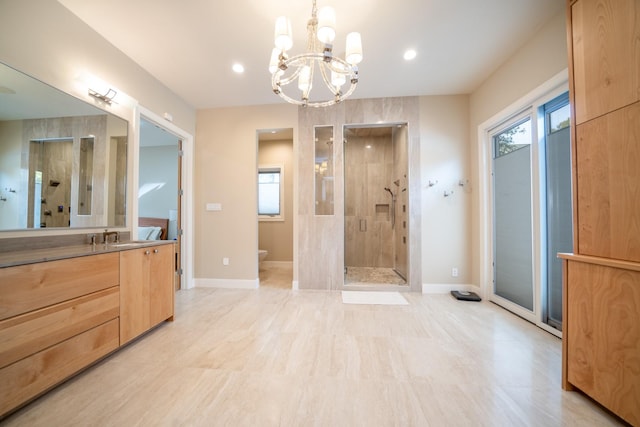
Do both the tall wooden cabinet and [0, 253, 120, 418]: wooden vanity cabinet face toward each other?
yes

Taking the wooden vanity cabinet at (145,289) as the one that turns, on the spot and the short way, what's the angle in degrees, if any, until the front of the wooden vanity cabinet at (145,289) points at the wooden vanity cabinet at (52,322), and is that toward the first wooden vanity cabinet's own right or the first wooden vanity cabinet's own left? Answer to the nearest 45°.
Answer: approximately 90° to the first wooden vanity cabinet's own right

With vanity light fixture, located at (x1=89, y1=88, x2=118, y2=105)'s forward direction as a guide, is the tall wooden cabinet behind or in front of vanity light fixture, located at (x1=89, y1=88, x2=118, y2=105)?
in front

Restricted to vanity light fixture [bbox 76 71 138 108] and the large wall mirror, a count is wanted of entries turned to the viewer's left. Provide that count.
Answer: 0

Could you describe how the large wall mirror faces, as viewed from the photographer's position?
facing the viewer and to the right of the viewer

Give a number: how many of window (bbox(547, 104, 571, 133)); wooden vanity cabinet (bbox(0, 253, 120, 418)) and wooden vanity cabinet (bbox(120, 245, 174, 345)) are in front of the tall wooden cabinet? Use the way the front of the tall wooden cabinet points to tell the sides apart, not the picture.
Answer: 2

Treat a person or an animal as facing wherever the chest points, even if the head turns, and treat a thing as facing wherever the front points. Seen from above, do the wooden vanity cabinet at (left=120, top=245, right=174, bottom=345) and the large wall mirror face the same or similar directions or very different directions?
same or similar directions

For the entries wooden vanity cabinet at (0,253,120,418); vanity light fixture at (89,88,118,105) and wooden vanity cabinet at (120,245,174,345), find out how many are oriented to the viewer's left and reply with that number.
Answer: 0

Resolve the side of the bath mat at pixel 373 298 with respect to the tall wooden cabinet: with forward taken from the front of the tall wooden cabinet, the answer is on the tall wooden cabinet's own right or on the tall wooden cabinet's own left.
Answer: on the tall wooden cabinet's own right

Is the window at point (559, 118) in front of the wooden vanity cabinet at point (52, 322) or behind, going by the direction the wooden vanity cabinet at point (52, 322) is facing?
in front

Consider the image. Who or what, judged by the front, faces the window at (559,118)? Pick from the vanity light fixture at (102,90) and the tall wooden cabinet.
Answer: the vanity light fixture

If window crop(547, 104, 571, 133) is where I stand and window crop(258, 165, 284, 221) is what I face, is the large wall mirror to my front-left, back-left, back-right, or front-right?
front-left

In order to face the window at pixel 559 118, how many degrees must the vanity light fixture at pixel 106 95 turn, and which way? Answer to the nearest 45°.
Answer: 0° — it already faces it

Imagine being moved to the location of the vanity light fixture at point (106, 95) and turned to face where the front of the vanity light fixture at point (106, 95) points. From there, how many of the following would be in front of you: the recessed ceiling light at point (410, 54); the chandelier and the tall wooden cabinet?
3
